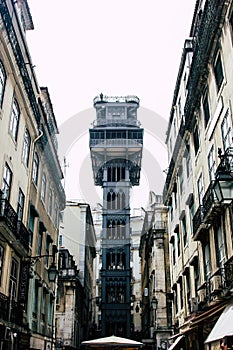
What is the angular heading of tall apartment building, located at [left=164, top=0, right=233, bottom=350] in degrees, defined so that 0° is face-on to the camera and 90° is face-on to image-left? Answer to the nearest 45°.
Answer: approximately 90°

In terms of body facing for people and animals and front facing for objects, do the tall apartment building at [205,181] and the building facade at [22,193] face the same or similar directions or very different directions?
very different directions

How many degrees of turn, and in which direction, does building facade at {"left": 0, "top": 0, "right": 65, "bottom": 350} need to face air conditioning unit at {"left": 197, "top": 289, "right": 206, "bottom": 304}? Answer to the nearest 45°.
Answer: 0° — it already faces it

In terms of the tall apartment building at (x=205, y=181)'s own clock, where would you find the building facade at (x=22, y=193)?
The building facade is roughly at 12 o'clock from the tall apartment building.

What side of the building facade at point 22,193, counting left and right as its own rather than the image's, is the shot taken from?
right

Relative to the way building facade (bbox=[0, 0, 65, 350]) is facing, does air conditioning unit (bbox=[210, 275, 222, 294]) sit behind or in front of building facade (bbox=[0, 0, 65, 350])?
in front

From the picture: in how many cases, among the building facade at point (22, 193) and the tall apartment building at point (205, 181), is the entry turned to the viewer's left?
1
